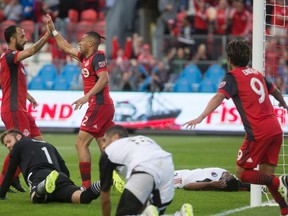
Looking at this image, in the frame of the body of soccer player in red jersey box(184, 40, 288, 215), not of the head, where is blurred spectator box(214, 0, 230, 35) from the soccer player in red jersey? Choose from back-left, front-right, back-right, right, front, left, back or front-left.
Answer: front-right

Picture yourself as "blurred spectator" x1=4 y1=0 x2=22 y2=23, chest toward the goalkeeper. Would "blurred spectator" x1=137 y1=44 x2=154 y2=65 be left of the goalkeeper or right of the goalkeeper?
left

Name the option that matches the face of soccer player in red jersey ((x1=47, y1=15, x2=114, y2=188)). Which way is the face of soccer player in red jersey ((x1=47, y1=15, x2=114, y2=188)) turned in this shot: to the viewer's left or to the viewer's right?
to the viewer's left

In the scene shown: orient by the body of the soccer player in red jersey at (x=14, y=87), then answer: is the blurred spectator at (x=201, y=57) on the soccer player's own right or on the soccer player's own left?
on the soccer player's own left

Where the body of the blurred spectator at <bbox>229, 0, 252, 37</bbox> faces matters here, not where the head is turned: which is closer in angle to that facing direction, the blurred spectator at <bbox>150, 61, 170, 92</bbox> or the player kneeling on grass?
the player kneeling on grass
